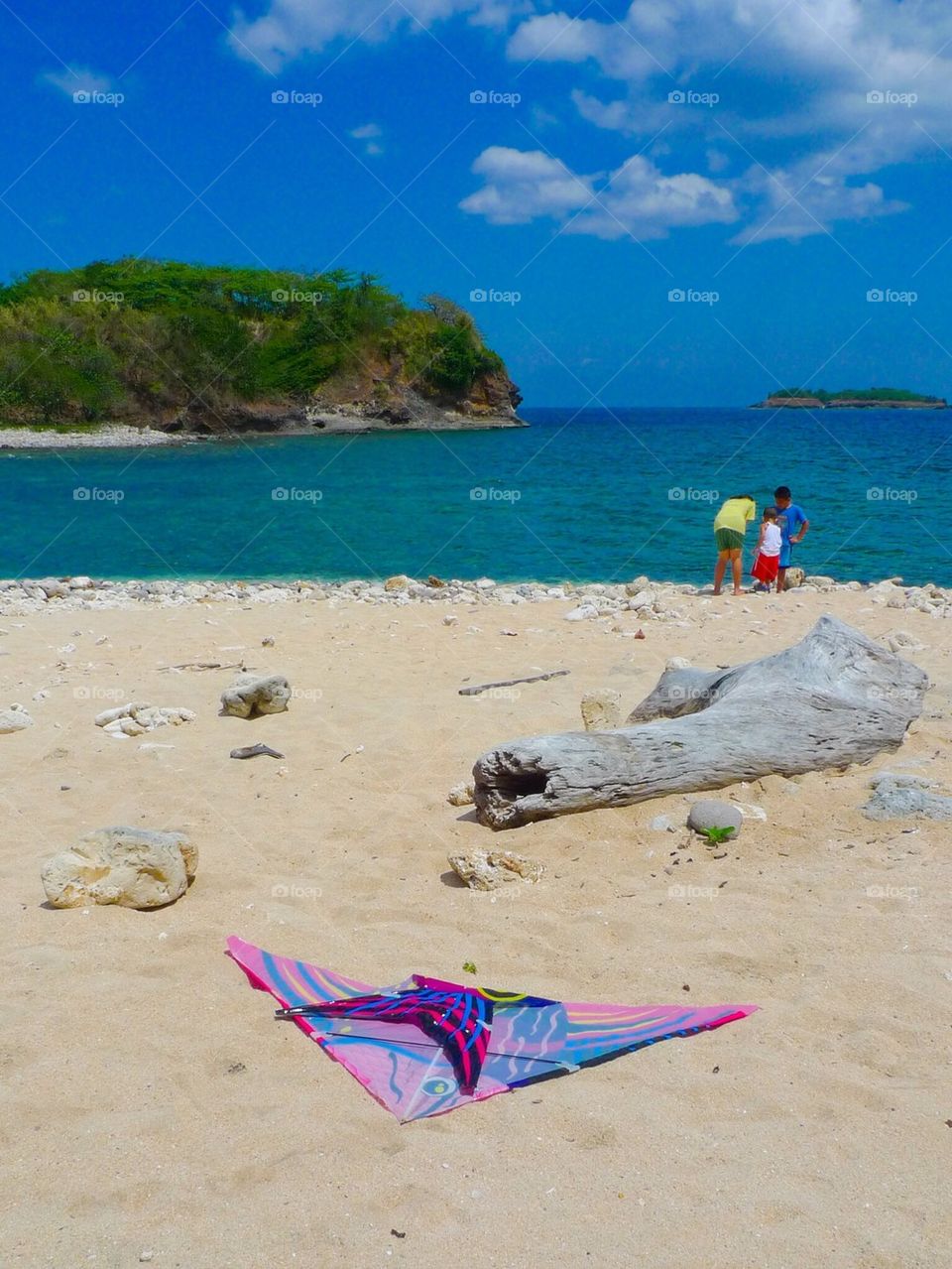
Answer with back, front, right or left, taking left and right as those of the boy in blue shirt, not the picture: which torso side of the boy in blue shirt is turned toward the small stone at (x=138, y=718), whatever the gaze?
front

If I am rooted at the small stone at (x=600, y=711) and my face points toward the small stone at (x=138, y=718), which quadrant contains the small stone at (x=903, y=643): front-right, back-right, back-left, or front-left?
back-right

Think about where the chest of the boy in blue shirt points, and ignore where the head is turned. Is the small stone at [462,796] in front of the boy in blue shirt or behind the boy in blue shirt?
in front

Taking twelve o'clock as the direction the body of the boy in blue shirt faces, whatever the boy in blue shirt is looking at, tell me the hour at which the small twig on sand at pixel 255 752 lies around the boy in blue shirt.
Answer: The small twig on sand is roughly at 11 o'clock from the boy in blue shirt.

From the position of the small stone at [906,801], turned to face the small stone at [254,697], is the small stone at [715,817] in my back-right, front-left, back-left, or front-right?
front-left

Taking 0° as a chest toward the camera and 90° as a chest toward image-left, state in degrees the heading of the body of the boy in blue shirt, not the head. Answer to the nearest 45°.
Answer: approximately 45°
